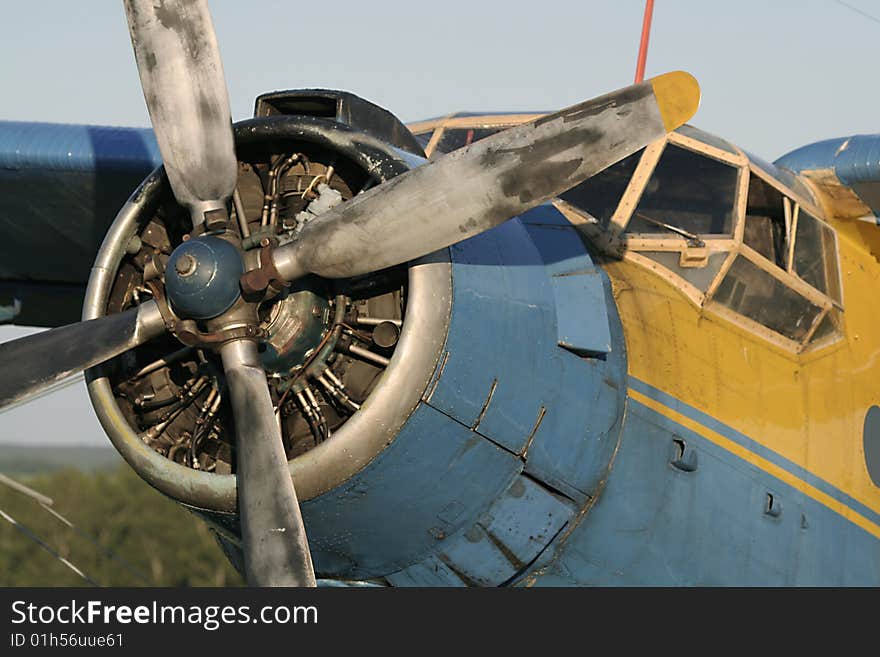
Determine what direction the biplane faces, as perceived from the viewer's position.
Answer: facing the viewer and to the left of the viewer
